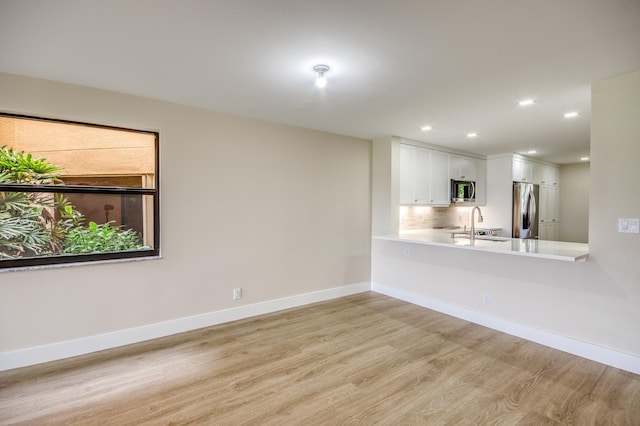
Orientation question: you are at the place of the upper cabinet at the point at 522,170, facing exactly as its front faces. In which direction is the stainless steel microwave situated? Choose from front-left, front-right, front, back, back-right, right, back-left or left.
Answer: right

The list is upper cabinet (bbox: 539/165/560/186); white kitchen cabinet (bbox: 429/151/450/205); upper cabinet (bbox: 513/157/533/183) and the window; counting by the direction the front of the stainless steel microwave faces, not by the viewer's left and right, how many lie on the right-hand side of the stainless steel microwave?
2

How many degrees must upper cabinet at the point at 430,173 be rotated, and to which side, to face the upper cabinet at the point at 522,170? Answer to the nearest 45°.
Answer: approximately 90° to its left

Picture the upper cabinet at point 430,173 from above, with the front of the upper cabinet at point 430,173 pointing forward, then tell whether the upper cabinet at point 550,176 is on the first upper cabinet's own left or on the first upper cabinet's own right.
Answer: on the first upper cabinet's own left

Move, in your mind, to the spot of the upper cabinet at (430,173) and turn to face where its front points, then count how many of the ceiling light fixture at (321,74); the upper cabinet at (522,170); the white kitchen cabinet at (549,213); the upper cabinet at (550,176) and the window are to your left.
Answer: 3

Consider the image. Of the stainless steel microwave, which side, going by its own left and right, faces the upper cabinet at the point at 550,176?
left

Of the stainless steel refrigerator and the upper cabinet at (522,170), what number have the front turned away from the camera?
0

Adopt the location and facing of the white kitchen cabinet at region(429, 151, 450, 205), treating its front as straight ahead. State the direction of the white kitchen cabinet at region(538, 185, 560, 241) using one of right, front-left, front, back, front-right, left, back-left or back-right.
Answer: left

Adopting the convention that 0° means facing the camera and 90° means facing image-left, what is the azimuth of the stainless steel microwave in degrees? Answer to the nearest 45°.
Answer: approximately 315°

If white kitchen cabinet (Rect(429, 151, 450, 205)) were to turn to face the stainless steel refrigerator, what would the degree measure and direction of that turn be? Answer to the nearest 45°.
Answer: approximately 90° to its left

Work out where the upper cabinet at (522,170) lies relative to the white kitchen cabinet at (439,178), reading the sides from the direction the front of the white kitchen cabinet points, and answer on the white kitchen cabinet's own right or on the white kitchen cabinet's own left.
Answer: on the white kitchen cabinet's own left

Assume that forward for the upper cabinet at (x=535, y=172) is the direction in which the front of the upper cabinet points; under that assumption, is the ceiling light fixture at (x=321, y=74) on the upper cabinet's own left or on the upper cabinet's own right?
on the upper cabinet's own right

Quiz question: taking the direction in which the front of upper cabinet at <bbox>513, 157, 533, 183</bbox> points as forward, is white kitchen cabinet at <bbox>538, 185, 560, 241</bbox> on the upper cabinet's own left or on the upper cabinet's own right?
on the upper cabinet's own left

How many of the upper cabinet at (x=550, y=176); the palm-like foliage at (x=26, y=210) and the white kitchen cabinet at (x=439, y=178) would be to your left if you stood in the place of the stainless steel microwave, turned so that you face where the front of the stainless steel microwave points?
1

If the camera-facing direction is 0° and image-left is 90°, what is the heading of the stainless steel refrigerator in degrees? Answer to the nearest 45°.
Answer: approximately 315°

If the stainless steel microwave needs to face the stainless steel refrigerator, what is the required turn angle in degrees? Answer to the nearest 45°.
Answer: approximately 90° to its left

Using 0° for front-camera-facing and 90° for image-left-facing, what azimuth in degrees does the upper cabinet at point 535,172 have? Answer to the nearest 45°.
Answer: approximately 315°

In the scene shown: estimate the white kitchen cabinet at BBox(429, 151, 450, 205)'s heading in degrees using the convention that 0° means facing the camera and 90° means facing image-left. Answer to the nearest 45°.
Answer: approximately 315°
